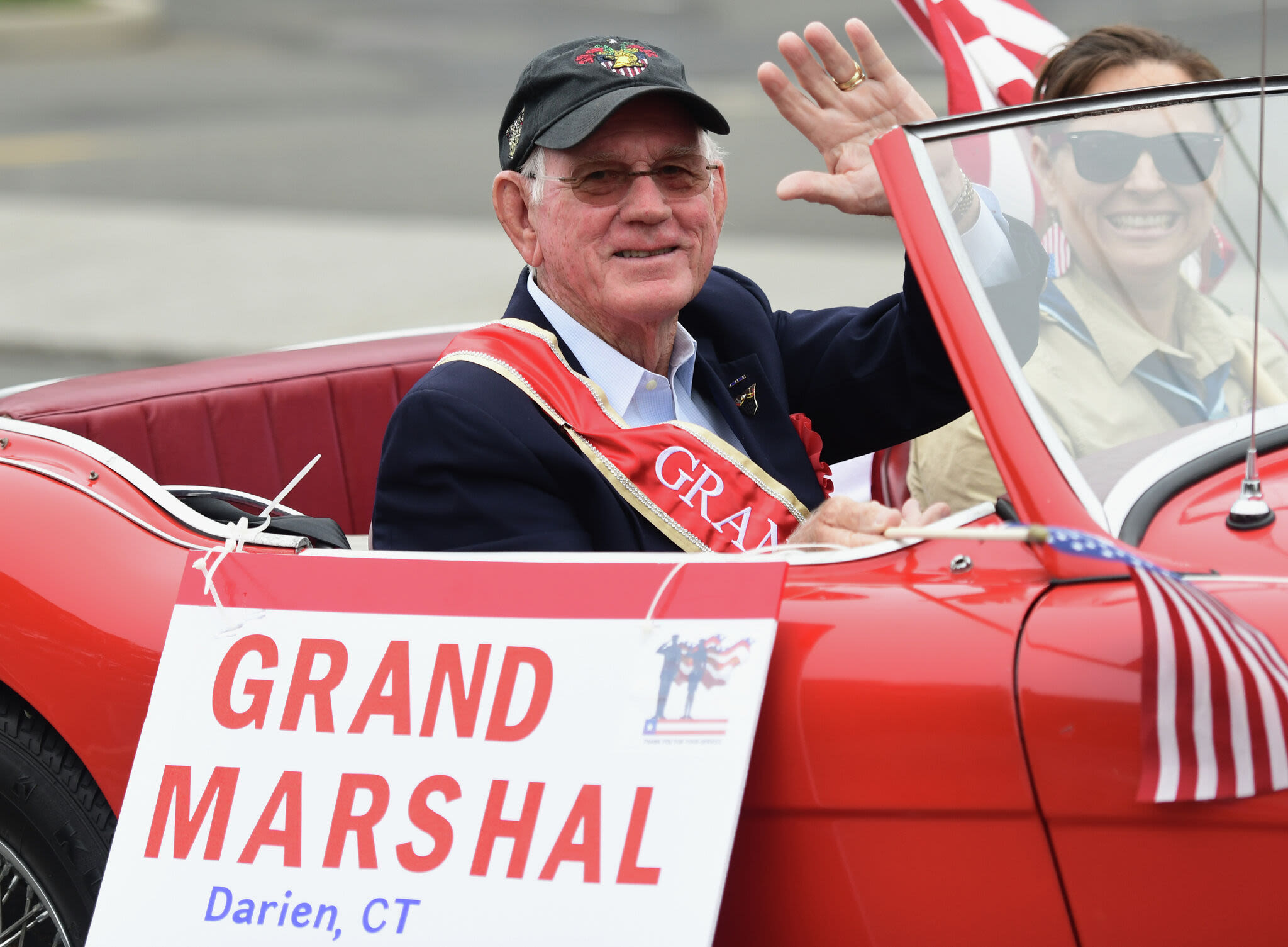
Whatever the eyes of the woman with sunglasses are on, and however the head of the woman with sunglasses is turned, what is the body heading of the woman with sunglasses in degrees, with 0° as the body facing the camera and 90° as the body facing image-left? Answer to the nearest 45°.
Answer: approximately 315°

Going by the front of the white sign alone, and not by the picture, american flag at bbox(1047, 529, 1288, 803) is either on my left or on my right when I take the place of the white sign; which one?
on my left
